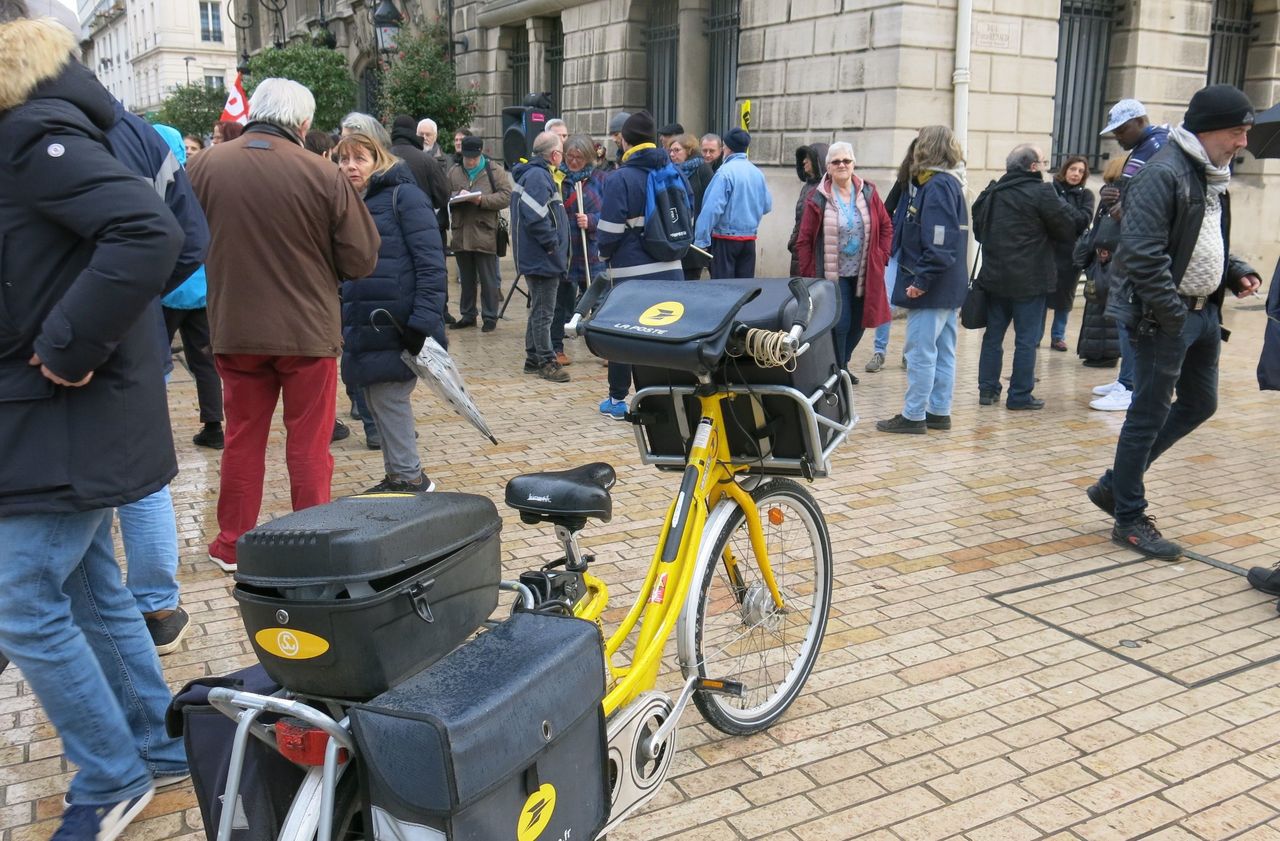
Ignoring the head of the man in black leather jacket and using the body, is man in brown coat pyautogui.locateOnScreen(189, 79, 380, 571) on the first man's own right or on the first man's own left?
on the first man's own right

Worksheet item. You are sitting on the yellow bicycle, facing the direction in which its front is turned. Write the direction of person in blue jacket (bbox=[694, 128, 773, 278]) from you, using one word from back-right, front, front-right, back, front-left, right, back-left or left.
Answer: front-left

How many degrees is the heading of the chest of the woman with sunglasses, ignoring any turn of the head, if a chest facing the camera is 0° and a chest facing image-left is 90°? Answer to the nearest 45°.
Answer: approximately 0°

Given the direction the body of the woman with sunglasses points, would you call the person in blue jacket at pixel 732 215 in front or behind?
behind

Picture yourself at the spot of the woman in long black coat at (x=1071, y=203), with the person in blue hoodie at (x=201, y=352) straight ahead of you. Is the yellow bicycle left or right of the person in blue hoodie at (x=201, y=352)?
left

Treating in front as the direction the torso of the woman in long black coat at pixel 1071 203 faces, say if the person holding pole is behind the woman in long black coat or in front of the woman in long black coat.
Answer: in front

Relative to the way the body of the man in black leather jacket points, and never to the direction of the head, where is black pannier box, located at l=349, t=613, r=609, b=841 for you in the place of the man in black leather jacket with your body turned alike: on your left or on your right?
on your right

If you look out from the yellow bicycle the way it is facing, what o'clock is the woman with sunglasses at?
The woman with sunglasses is roughly at 11 o'clock from the yellow bicycle.

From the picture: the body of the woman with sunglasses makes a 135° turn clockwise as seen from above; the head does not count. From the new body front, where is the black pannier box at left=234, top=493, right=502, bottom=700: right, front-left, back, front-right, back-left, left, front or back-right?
back-left
